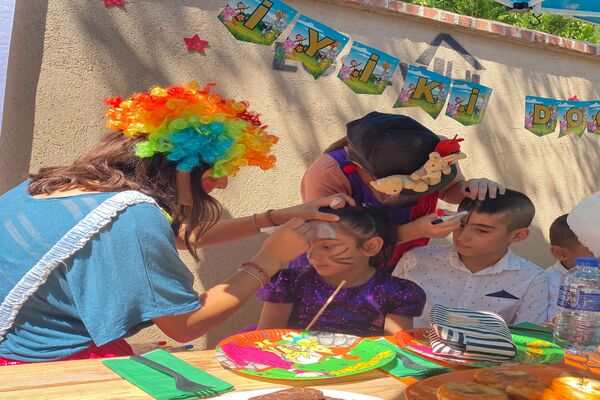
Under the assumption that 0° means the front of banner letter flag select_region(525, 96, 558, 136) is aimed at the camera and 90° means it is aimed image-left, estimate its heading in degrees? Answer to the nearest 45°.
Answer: approximately 0°

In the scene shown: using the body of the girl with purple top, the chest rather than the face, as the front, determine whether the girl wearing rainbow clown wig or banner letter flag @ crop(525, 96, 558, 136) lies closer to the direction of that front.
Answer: the girl wearing rainbow clown wig

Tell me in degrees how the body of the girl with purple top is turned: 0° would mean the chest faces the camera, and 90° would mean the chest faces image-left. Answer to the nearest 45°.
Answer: approximately 45°

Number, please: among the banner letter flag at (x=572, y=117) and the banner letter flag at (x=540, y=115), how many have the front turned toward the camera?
2

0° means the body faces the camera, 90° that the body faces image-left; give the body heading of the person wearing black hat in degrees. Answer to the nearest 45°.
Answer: approximately 315°
